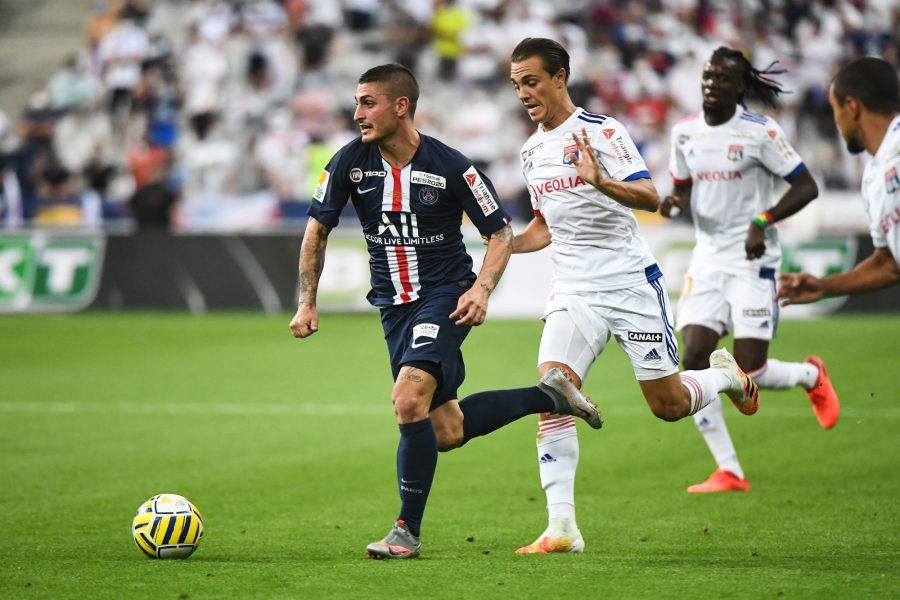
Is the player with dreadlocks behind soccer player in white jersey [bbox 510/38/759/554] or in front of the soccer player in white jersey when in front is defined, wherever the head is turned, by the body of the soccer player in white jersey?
behind

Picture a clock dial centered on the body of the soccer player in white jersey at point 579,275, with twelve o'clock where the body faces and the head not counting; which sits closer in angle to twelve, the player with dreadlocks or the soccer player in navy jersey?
the soccer player in navy jersey

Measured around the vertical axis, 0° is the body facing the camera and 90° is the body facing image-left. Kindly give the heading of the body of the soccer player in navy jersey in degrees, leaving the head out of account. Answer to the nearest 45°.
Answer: approximately 45°

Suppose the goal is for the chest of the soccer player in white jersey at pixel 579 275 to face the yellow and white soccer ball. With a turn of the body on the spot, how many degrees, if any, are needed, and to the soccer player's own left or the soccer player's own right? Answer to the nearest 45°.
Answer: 0° — they already face it

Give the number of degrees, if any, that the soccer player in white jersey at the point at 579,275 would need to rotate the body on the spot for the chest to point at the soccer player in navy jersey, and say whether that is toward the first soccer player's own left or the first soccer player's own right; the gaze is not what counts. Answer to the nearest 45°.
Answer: approximately 45° to the first soccer player's own right

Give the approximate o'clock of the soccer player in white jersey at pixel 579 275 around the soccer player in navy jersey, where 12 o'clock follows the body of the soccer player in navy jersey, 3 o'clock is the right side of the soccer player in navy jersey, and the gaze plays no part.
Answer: The soccer player in white jersey is roughly at 7 o'clock from the soccer player in navy jersey.

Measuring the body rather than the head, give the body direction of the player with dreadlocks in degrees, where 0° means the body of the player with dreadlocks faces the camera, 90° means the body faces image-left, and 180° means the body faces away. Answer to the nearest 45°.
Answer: approximately 45°
